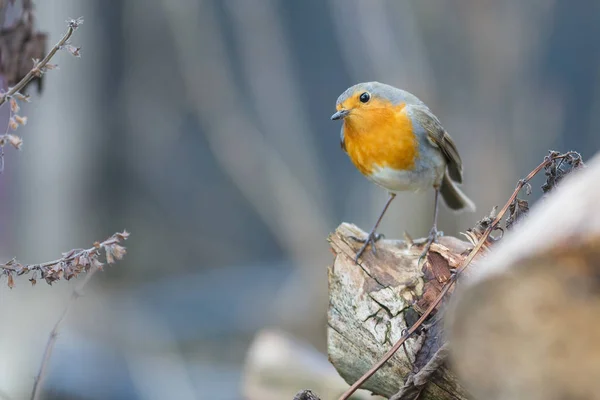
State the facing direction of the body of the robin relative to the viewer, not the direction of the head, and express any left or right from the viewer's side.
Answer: facing the viewer and to the left of the viewer

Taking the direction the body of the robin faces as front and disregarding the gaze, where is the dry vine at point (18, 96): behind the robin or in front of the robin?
in front

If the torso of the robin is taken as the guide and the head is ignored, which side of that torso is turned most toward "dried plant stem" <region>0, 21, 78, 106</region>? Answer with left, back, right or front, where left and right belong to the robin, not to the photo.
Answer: front

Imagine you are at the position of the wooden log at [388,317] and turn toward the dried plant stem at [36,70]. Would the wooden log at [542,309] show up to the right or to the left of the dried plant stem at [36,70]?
left
